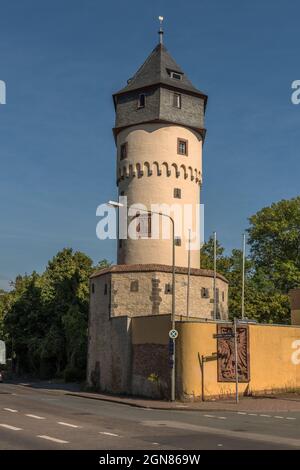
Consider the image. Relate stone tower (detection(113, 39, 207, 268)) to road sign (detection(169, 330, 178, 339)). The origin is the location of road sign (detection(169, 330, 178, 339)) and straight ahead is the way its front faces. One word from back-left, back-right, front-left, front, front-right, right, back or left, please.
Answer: back

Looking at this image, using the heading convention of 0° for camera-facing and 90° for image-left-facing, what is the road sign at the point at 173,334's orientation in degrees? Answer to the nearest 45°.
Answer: approximately 0°

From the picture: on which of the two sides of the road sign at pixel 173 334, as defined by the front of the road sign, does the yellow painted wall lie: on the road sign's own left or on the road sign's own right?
on the road sign's own left

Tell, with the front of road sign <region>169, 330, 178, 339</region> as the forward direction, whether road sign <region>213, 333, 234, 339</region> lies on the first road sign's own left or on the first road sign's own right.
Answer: on the first road sign's own left
